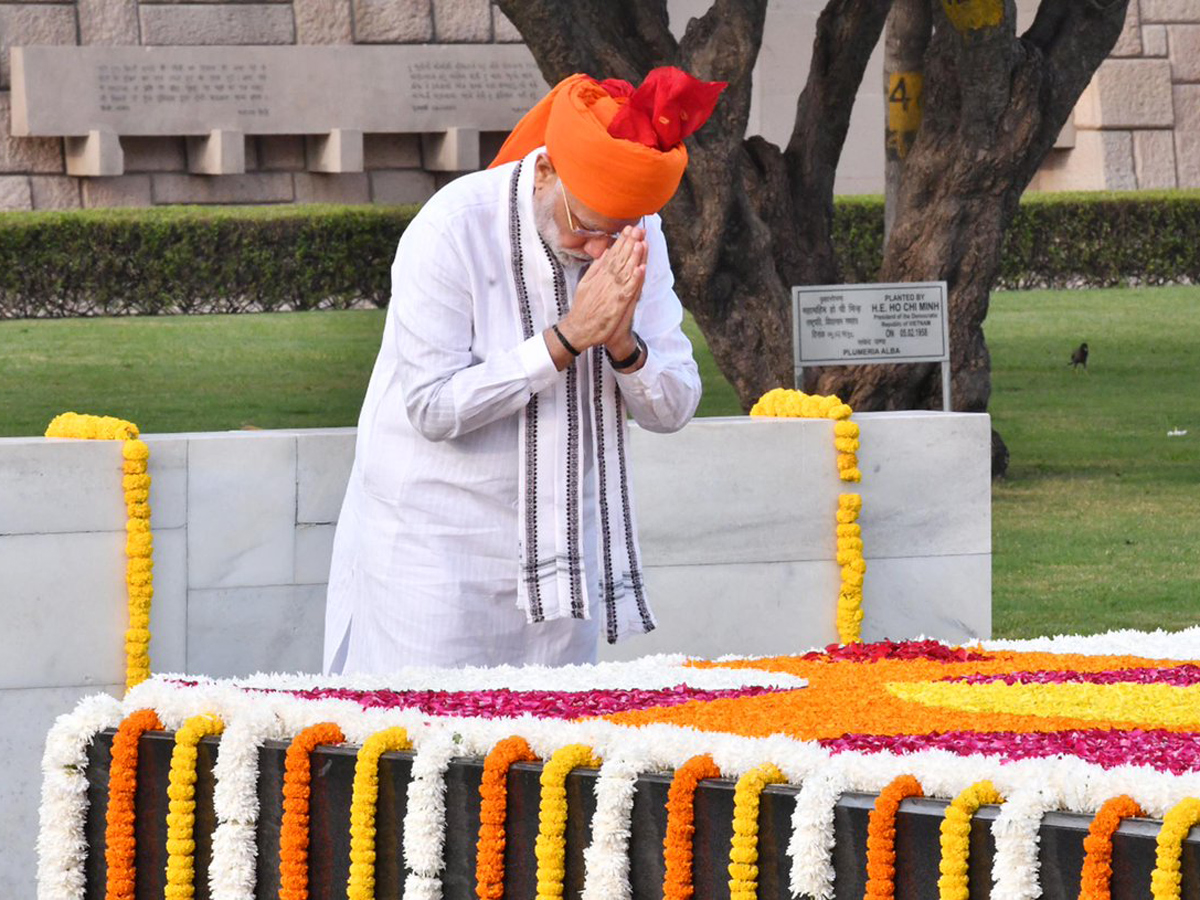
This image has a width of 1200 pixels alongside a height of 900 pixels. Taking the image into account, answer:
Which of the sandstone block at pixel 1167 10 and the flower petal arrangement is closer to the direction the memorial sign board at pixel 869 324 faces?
the flower petal arrangement

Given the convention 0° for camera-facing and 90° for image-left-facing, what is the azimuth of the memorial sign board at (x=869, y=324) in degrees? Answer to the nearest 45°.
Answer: approximately 0°

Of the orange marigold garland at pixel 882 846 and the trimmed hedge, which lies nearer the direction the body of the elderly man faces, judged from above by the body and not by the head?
the orange marigold garland

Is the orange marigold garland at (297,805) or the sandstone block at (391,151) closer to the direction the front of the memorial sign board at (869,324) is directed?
the orange marigold garland

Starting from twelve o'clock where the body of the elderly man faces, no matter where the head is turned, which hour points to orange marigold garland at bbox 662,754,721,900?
The orange marigold garland is roughly at 1 o'clock from the elderly man.

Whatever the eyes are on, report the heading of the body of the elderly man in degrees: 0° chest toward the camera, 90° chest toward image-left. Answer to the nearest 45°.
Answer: approximately 315°

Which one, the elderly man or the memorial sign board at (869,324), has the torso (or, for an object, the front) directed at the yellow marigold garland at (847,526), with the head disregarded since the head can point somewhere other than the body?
the memorial sign board
